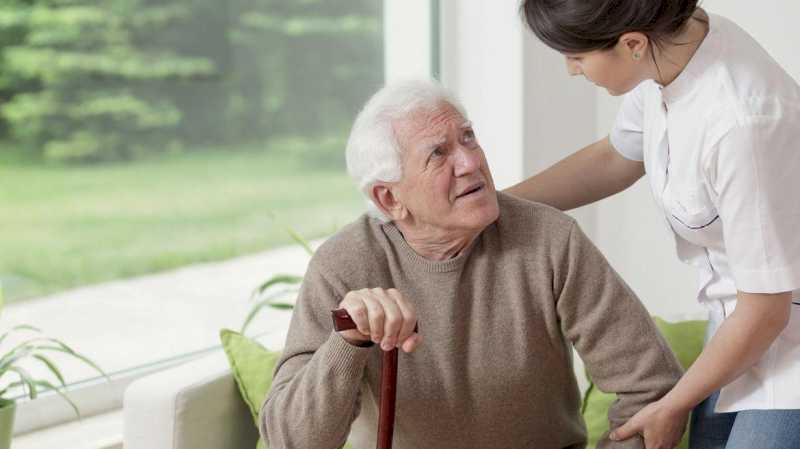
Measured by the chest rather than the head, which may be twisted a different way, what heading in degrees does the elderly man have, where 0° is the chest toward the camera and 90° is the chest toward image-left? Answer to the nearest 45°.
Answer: approximately 0°

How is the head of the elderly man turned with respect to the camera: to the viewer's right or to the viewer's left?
to the viewer's right

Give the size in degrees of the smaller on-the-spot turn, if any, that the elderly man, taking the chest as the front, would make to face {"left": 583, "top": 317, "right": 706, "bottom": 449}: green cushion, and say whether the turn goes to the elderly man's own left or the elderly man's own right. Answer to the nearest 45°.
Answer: approximately 135° to the elderly man's own left

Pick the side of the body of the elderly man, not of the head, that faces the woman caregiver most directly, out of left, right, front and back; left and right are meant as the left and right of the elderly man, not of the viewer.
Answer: left

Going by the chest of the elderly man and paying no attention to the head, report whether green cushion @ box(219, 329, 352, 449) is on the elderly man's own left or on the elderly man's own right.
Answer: on the elderly man's own right

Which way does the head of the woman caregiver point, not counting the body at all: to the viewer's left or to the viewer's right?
to the viewer's left

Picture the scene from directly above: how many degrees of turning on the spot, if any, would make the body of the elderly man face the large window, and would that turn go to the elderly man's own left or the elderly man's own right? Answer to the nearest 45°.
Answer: approximately 135° to the elderly man's own right
